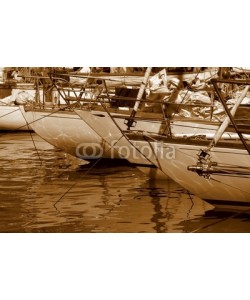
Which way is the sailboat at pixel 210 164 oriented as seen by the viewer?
to the viewer's left
